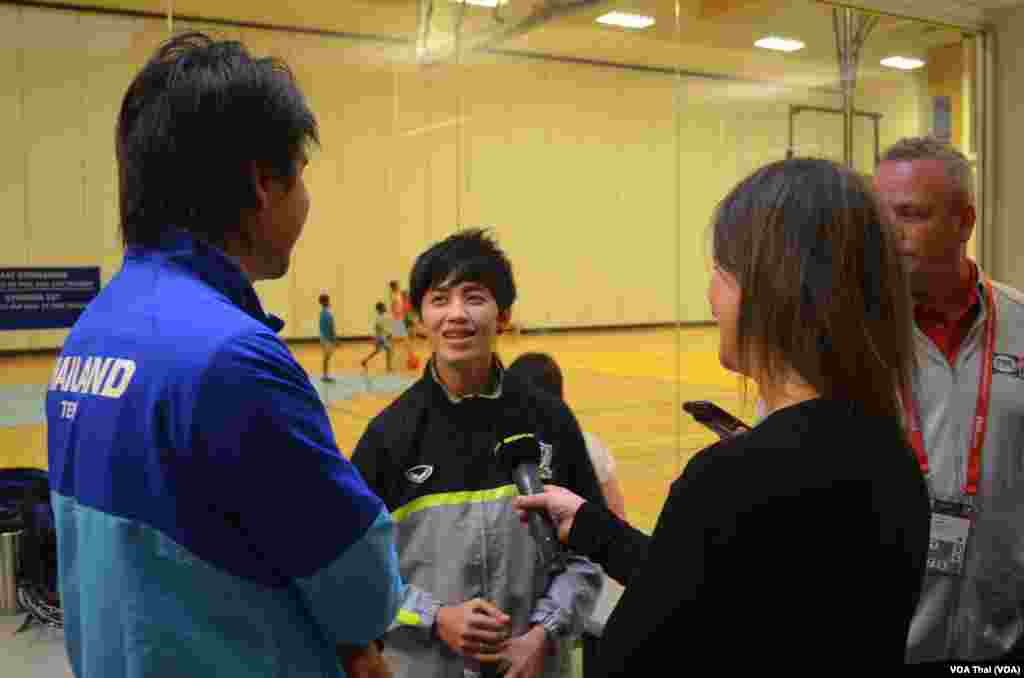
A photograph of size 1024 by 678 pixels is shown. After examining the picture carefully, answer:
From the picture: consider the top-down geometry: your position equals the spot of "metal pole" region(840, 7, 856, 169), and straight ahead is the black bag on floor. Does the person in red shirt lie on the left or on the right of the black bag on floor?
left

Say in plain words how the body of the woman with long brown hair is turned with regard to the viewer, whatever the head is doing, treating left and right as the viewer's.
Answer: facing away from the viewer and to the left of the viewer

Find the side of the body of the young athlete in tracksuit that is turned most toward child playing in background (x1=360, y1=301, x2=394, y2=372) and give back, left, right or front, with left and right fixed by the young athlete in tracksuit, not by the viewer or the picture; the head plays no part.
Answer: back

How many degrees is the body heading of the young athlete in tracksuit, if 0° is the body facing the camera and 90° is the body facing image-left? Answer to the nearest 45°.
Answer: approximately 0°

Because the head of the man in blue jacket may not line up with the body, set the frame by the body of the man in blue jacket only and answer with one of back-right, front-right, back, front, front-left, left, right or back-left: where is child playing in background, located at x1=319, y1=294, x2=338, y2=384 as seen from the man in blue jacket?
front-left

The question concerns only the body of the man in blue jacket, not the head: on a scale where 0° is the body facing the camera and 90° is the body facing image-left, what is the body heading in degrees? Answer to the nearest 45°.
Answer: approximately 225°

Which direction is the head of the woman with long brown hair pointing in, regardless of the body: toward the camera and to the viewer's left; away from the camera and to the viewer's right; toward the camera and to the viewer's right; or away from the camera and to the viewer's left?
away from the camera and to the viewer's left
